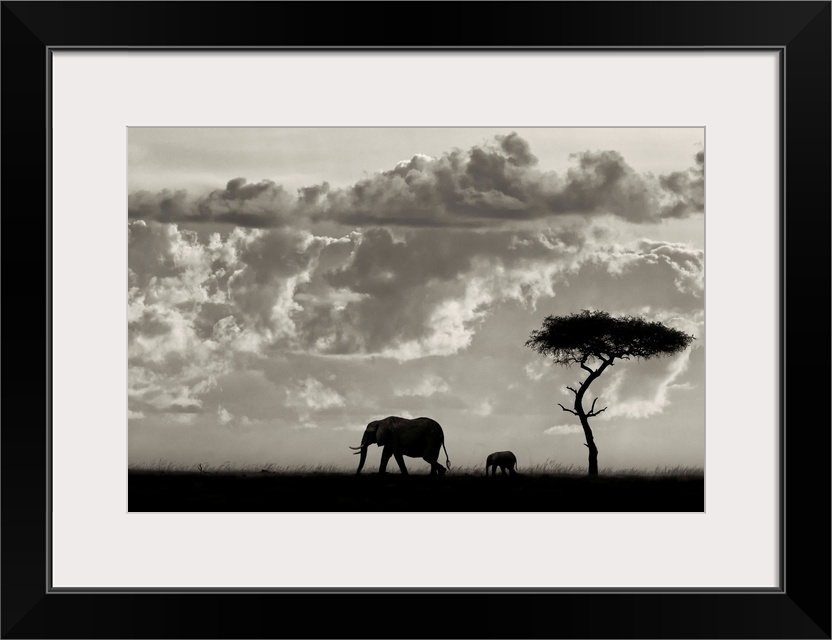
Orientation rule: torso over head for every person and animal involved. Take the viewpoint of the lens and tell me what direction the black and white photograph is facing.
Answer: facing the viewer
